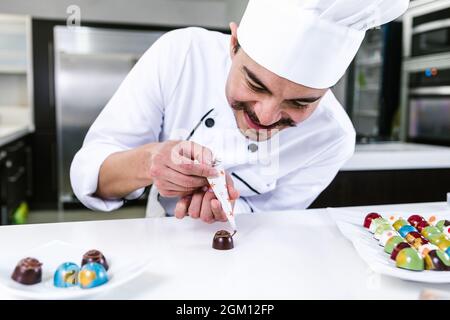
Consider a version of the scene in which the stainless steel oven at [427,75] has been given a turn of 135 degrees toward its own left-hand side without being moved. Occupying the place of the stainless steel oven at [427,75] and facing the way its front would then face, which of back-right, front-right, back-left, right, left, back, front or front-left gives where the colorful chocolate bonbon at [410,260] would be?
right

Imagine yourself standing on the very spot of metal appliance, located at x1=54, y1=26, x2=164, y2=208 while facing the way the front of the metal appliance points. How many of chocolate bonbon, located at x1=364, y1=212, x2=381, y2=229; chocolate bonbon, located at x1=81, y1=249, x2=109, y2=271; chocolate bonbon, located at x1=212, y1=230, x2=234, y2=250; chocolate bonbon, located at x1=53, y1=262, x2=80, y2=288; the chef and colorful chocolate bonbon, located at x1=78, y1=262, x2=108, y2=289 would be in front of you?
6

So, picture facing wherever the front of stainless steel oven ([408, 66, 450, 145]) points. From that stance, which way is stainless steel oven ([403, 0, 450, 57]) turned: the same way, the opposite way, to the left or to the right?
the same way

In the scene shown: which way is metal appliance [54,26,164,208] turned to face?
toward the camera

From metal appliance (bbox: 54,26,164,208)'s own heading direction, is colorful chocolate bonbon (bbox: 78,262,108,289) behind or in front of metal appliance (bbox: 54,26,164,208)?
in front

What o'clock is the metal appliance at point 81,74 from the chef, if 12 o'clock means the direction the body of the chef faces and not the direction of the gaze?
The metal appliance is roughly at 5 o'clock from the chef.

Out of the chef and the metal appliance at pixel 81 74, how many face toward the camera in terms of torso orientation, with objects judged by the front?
2

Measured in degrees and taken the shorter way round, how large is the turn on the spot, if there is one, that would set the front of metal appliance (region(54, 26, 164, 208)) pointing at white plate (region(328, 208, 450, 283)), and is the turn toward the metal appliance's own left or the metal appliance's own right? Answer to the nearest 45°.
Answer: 0° — it already faces it

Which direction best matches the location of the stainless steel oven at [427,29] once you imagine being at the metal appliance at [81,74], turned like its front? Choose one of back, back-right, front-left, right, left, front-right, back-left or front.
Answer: front-left

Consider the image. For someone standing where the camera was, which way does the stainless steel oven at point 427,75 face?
facing the viewer and to the left of the viewer

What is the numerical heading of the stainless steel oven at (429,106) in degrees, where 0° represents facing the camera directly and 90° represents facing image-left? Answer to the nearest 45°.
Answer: approximately 45°

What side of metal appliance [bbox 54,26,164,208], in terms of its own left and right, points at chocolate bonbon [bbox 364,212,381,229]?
front

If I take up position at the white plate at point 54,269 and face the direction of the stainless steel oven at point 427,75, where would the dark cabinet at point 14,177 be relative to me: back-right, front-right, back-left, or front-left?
front-left

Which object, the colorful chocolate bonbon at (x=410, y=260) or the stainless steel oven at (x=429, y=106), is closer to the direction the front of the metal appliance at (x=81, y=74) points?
the colorful chocolate bonbon

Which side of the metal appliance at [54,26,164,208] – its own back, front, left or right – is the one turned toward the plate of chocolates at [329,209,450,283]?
front

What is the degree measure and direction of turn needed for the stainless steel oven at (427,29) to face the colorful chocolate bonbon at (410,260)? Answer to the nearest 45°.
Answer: approximately 45° to its left

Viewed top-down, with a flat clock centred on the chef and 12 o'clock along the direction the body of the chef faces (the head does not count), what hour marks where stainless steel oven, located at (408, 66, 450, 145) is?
The stainless steel oven is roughly at 7 o'clock from the chef.

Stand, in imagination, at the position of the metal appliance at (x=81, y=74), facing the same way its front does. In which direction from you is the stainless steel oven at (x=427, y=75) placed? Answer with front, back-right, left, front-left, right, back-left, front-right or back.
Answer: front-left
